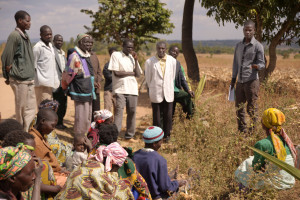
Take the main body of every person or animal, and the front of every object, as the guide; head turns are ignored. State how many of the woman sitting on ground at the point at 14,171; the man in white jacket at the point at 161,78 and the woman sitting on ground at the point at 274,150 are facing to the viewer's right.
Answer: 1

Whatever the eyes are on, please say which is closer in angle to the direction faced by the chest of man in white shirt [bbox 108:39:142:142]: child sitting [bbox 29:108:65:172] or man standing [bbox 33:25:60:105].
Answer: the child sitting

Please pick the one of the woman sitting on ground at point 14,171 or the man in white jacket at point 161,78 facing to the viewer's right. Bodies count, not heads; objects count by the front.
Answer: the woman sitting on ground

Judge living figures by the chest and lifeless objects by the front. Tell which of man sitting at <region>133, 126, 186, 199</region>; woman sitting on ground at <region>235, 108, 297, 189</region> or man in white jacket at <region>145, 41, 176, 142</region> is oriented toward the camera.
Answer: the man in white jacket

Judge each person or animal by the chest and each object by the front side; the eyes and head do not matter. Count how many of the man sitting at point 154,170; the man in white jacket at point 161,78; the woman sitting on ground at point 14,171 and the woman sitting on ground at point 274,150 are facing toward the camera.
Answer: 1

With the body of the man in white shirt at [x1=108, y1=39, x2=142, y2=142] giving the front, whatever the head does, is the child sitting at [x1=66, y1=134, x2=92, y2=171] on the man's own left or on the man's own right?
on the man's own right

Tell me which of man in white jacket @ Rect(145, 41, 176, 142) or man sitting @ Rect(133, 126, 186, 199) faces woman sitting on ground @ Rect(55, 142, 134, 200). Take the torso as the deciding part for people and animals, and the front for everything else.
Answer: the man in white jacket

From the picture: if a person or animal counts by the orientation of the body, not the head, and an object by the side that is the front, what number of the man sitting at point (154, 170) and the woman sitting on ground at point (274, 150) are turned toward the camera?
0

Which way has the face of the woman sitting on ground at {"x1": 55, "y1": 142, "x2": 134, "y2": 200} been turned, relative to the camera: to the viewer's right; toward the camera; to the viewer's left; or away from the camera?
away from the camera

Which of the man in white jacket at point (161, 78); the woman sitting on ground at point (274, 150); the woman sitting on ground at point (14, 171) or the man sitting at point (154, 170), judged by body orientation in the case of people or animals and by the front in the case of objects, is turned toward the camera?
the man in white jacket
